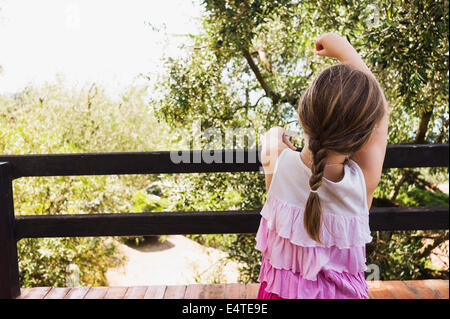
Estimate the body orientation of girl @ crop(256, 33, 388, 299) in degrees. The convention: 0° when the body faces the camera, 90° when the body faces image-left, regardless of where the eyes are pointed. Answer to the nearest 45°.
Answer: approximately 180°
